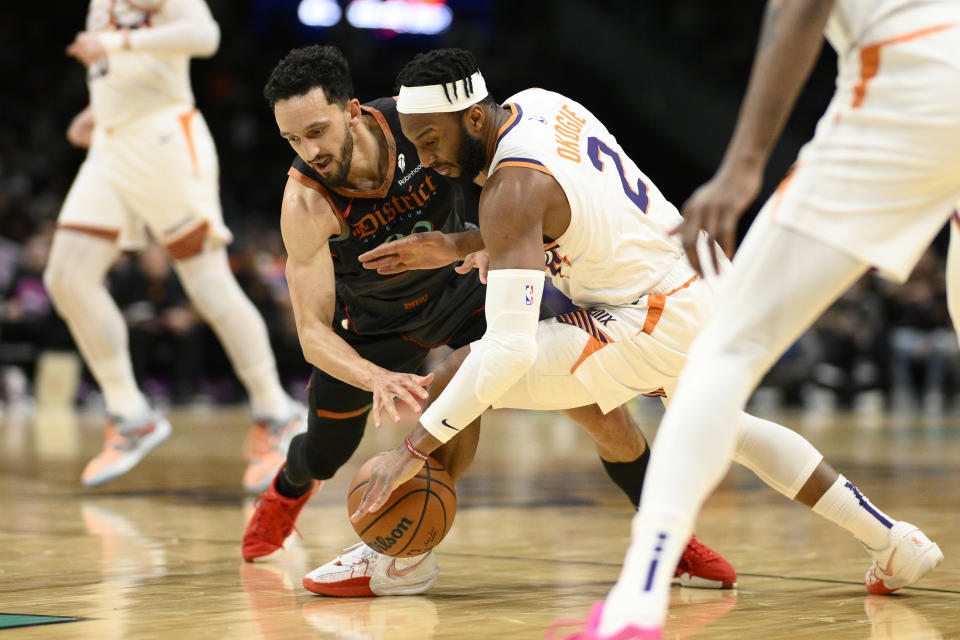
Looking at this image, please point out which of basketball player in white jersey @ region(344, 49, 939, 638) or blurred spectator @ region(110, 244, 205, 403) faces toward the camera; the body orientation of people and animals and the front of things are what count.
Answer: the blurred spectator

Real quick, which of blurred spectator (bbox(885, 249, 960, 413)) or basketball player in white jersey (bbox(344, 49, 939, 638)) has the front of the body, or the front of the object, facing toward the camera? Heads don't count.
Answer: the blurred spectator

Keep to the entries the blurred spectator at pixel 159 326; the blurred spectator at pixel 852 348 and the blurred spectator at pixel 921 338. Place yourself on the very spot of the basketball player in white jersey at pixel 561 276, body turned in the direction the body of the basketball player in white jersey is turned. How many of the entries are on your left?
0

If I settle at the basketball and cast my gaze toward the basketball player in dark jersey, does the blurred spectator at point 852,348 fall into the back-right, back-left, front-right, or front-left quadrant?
front-right

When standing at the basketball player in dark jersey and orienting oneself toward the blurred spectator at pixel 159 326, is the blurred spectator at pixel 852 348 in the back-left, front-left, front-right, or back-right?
front-right

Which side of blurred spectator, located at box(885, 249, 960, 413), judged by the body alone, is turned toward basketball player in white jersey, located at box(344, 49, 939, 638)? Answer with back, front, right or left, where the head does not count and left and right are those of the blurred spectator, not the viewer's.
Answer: front

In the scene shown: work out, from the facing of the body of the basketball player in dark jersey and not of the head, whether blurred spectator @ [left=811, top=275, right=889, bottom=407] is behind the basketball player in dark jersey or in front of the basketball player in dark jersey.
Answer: behind

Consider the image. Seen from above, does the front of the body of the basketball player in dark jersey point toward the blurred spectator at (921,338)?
no

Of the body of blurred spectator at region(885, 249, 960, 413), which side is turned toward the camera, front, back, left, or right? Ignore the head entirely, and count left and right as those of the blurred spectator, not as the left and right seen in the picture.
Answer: front

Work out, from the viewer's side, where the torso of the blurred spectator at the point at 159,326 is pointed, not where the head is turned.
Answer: toward the camera

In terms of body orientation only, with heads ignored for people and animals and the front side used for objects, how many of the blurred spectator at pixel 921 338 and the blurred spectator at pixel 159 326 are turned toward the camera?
2

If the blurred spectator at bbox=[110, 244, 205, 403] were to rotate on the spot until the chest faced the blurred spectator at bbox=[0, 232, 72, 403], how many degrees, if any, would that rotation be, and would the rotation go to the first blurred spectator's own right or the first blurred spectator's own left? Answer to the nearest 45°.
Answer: approximately 90° to the first blurred spectator's own right

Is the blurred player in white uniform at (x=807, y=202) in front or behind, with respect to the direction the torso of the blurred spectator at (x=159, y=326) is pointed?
in front

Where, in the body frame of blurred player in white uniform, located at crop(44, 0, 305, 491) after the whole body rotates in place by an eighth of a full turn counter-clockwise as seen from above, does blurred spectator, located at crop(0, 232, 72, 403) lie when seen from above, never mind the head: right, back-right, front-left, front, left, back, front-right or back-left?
back

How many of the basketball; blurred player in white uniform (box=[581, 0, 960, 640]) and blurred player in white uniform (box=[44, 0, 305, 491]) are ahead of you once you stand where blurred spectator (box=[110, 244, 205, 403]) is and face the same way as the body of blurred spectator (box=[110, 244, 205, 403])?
3

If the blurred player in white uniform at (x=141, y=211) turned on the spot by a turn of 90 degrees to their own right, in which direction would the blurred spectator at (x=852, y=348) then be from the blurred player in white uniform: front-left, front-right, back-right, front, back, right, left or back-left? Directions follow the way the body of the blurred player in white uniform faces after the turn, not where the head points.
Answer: right

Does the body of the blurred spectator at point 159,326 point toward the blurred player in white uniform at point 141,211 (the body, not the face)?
yes
